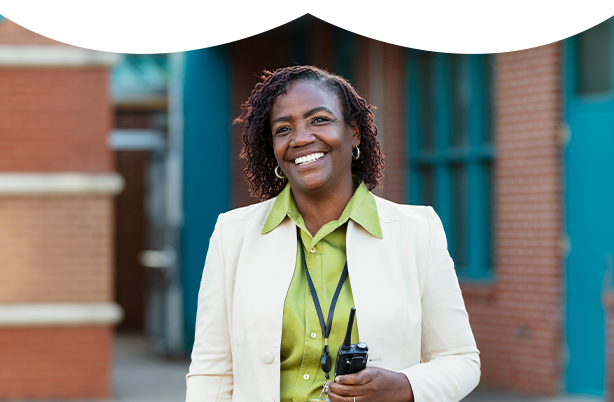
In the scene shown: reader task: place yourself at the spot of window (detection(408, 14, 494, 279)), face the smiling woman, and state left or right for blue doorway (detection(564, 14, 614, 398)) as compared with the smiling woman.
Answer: left

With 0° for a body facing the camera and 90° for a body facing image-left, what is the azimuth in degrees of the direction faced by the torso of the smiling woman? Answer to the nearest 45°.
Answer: approximately 0°

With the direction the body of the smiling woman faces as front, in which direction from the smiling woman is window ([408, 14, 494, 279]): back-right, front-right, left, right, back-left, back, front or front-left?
back

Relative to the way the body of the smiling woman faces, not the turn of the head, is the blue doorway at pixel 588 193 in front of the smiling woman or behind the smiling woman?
behind
